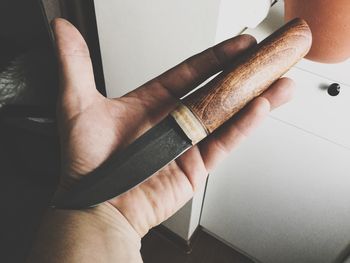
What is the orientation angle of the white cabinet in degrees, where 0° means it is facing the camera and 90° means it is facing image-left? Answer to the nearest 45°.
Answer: approximately 45°
